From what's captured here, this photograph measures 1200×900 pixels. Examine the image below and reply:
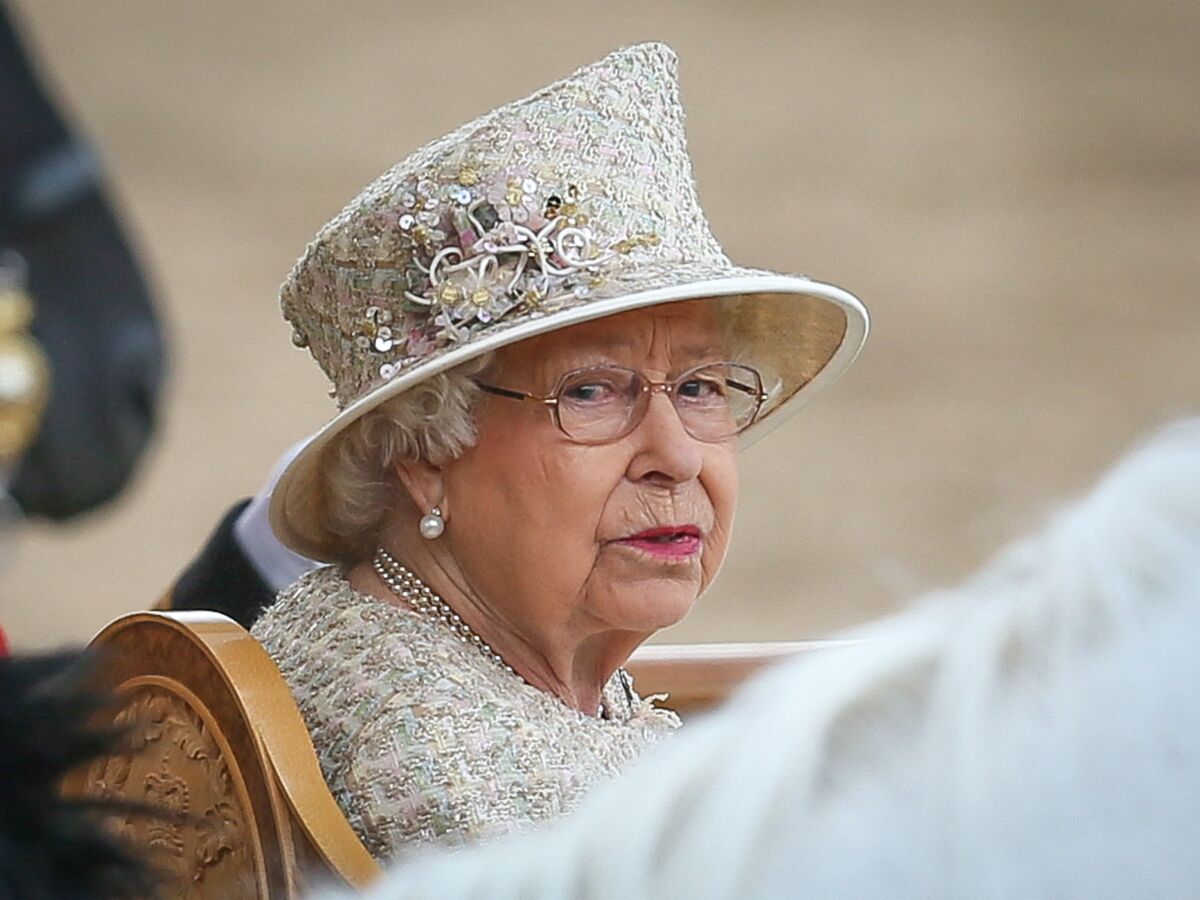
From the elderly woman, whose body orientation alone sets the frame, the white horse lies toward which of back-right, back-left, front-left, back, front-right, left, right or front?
front-right

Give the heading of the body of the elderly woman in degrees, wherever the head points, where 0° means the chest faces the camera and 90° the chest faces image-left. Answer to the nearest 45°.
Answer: approximately 315°

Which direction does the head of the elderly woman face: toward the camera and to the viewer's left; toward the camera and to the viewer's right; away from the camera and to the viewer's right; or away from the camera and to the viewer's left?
toward the camera and to the viewer's right
